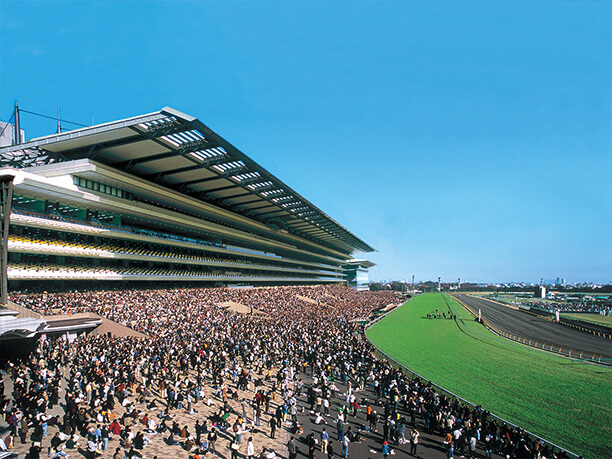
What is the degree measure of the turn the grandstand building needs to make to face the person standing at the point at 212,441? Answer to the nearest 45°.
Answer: approximately 45° to its right

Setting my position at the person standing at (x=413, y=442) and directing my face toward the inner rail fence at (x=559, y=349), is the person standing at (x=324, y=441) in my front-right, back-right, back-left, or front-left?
back-left

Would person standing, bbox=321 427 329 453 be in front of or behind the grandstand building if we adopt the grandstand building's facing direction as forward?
in front

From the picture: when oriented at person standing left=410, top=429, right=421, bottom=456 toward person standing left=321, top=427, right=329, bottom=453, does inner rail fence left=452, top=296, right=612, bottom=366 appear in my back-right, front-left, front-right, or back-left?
back-right

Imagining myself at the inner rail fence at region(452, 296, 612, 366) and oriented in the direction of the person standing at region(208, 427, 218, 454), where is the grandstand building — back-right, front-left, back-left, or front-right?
front-right

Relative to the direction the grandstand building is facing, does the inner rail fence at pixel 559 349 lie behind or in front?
in front

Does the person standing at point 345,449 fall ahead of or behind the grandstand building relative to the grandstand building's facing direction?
ahead

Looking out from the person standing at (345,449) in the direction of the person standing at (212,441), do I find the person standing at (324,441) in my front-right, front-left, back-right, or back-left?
front-right

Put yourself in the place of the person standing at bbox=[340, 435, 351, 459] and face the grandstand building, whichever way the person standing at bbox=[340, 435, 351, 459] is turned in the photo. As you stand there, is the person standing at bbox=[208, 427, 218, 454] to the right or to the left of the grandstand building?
left

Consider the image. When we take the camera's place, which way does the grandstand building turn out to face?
facing the viewer and to the right of the viewer

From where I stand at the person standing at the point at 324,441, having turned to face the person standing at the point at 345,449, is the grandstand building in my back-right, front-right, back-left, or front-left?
back-left
